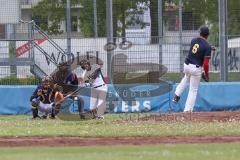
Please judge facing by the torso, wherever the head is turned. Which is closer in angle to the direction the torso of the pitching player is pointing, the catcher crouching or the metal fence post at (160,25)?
the metal fence post

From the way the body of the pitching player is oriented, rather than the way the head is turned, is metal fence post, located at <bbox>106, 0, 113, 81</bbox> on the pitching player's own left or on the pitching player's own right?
on the pitching player's own left

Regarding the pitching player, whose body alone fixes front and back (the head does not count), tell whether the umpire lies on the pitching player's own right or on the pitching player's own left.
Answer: on the pitching player's own left

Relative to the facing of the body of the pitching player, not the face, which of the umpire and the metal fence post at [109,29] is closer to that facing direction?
the metal fence post

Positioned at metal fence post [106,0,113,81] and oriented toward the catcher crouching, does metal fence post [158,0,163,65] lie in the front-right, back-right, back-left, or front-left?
back-left

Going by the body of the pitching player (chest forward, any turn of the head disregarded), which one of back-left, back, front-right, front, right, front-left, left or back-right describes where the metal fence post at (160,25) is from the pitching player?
front-left

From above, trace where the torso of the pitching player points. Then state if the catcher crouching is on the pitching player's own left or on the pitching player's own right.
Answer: on the pitching player's own left
